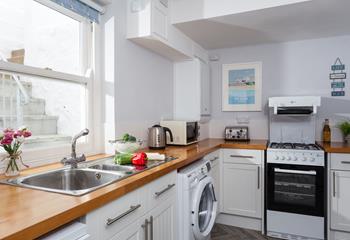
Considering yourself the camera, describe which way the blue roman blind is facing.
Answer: facing the viewer and to the right of the viewer

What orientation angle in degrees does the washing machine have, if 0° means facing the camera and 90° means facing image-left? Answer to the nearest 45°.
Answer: approximately 315°

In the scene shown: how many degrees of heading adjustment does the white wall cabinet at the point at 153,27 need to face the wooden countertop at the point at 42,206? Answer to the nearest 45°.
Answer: approximately 90° to its right

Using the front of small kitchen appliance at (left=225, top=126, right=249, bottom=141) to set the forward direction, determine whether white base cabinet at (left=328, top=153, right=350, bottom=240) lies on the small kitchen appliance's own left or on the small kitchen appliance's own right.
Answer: on the small kitchen appliance's own left

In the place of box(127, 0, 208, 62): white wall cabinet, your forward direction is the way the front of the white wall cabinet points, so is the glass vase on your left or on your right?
on your right

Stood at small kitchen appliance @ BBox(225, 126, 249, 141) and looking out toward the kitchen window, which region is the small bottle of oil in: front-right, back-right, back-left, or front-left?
back-left

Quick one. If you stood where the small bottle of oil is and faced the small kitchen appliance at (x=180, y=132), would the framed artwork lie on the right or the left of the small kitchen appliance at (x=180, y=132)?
right

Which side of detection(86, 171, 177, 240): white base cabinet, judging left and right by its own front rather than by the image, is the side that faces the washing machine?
left

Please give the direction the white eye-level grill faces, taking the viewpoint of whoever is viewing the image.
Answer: facing the viewer

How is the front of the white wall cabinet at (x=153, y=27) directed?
to the viewer's right

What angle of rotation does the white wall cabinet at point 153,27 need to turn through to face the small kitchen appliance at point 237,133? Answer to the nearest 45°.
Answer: approximately 45° to its left

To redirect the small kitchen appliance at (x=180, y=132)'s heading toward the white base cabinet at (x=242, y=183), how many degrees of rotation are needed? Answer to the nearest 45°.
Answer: approximately 45° to its left

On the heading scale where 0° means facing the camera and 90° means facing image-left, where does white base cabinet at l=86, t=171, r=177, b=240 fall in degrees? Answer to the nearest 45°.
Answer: approximately 315°

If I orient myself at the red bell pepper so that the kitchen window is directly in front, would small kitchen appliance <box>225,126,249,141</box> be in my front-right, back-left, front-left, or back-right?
back-right
